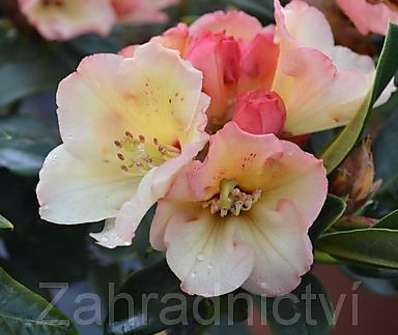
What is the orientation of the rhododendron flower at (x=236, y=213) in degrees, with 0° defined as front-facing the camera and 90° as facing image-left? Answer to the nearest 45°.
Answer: approximately 0°
